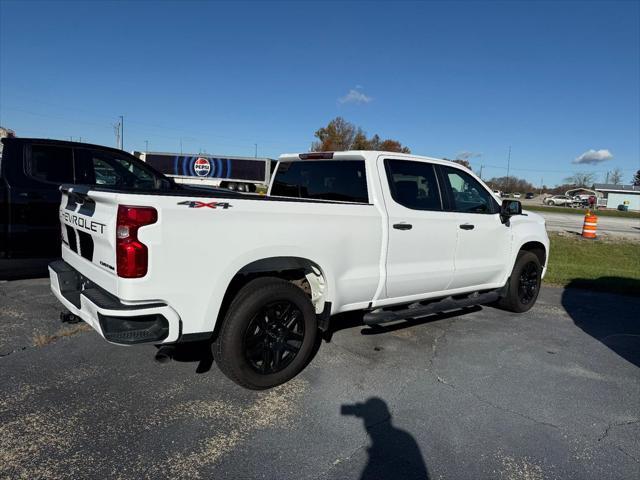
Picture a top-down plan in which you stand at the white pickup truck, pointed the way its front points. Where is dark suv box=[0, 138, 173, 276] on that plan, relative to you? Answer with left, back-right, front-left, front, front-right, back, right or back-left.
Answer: left

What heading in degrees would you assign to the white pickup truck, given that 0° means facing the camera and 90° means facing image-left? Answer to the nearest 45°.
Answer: approximately 225°
